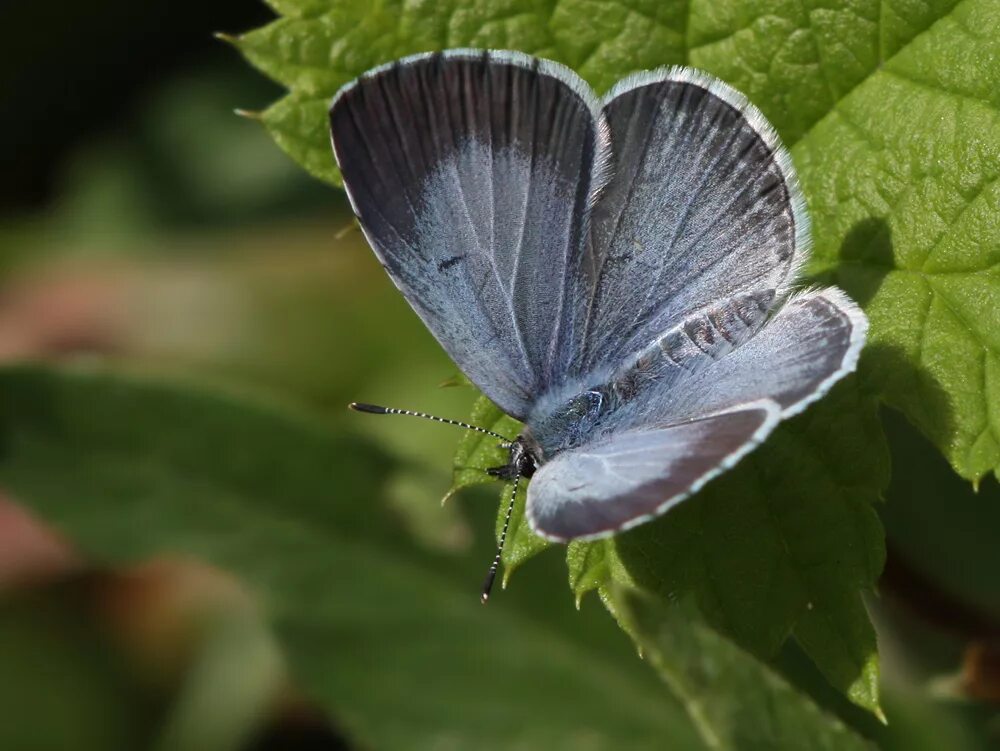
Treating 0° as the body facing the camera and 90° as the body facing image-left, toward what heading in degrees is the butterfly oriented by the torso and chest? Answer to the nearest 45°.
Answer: approximately 45°

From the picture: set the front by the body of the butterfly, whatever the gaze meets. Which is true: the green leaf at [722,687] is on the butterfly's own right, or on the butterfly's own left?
on the butterfly's own left
